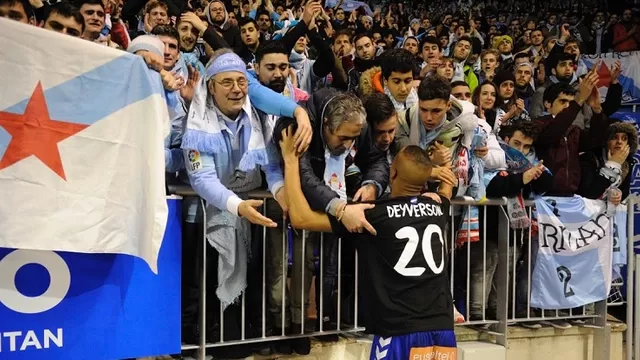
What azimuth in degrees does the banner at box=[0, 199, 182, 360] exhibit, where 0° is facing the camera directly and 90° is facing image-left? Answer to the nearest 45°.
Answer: approximately 0°

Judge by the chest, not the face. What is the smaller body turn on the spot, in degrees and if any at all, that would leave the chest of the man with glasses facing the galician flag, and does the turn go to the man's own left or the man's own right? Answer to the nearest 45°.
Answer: approximately 90° to the man's own right

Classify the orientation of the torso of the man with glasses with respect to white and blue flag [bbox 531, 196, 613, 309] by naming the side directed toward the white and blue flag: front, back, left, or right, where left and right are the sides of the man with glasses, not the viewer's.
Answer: left

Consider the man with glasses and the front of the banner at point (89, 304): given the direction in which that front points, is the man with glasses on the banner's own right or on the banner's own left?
on the banner's own left

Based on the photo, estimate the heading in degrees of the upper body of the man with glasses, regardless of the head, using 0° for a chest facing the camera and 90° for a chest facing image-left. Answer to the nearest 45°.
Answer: approximately 315°

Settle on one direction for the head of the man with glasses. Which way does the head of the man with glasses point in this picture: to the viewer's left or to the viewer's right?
to the viewer's right

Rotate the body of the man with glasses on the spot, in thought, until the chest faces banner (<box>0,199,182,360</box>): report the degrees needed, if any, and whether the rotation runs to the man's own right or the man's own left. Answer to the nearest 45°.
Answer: approximately 90° to the man's own right
